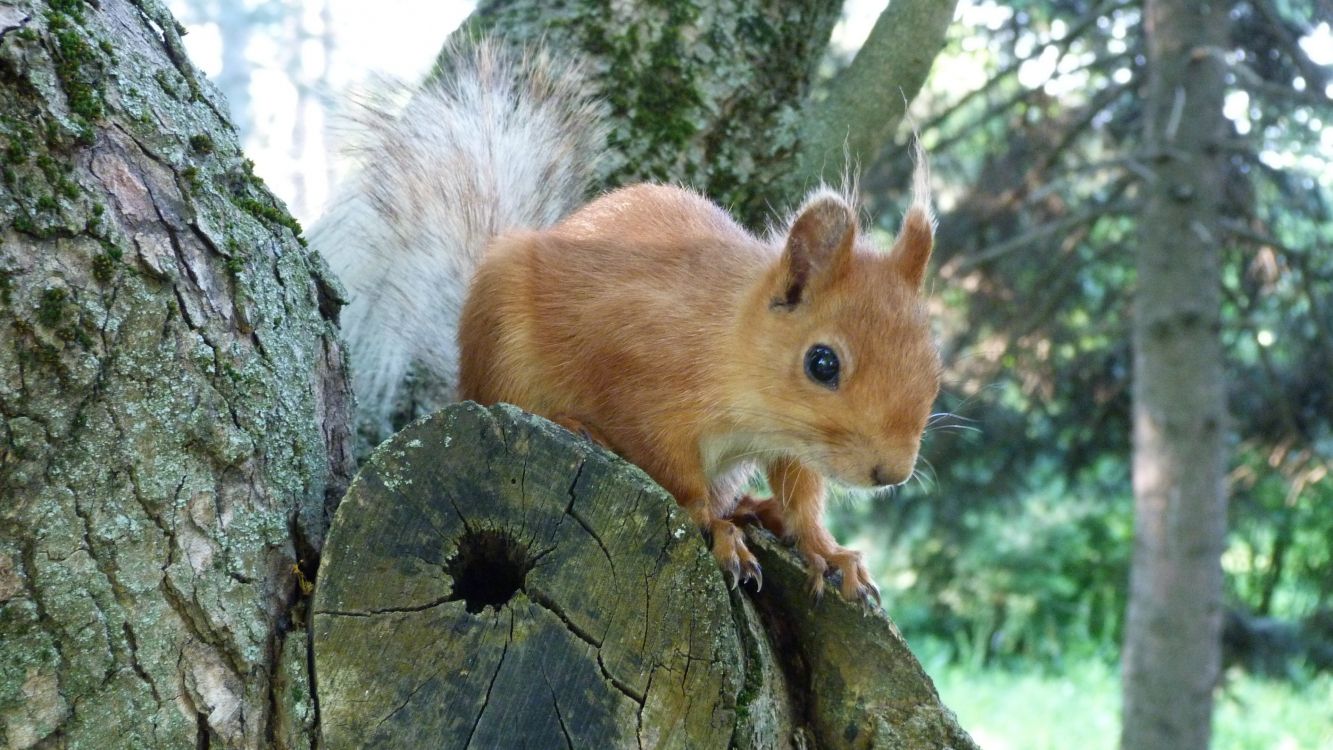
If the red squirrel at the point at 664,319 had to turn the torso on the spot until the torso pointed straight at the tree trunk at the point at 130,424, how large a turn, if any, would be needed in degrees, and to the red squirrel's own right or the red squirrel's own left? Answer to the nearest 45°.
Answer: approximately 90° to the red squirrel's own right

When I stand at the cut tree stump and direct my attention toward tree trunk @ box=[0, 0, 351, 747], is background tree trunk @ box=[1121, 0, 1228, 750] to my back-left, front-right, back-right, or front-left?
back-right

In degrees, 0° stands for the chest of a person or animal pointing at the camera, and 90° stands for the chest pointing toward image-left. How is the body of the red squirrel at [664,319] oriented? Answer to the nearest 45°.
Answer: approximately 315°

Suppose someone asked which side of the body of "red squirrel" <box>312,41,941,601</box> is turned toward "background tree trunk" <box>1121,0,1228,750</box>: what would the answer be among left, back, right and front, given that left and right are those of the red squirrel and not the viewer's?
left
